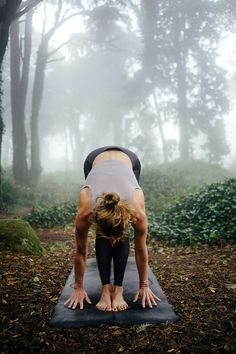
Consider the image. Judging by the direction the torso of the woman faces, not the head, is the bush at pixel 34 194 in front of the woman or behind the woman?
behind

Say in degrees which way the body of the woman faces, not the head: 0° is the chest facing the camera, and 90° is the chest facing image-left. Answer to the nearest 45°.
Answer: approximately 0°

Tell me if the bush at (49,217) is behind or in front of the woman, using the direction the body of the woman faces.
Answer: behind

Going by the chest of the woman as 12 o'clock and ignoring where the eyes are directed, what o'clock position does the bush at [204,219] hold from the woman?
The bush is roughly at 7 o'clock from the woman.

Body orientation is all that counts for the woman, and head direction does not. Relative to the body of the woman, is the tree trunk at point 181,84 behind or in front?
behind

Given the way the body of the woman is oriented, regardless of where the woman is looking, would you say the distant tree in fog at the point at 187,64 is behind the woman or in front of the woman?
behind
